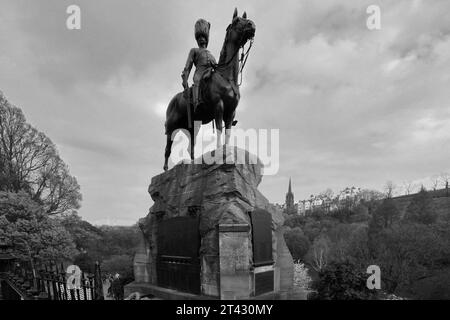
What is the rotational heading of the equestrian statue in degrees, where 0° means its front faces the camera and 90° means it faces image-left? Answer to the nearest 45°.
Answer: approximately 315°

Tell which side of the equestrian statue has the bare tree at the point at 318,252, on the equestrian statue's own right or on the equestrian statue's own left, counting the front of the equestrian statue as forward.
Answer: on the equestrian statue's own left

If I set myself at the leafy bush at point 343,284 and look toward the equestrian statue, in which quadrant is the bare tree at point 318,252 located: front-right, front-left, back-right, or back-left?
back-right

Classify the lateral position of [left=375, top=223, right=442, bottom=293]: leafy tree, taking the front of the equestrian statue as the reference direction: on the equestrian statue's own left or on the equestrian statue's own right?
on the equestrian statue's own left

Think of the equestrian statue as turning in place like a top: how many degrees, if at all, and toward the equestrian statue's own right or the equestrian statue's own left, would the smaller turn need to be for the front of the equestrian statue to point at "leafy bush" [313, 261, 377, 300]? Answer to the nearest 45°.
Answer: approximately 90° to the equestrian statue's own left

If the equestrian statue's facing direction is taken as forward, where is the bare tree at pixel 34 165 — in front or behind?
behind
